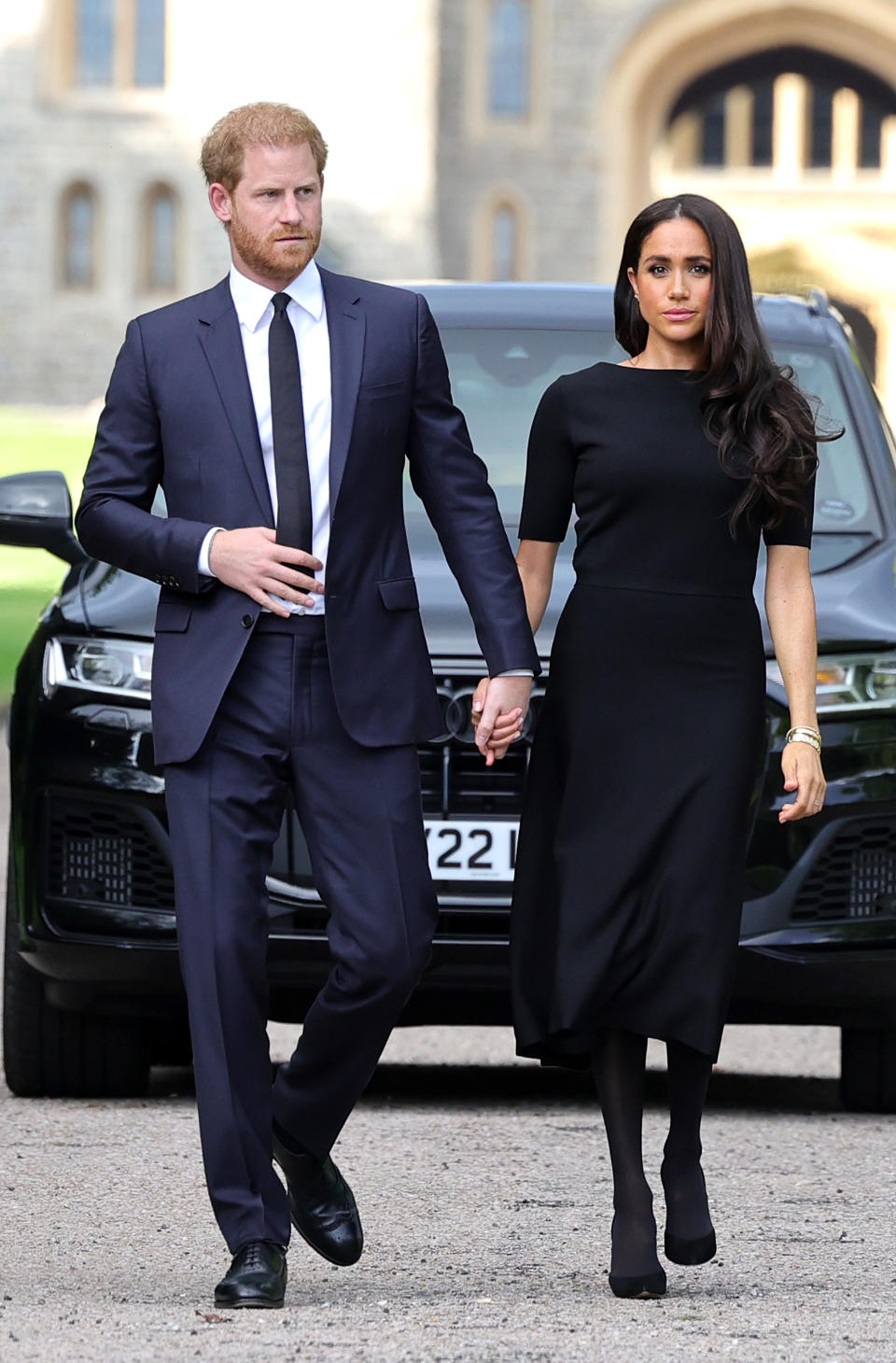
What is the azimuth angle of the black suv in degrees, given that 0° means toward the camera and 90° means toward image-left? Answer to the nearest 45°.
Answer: approximately 0°

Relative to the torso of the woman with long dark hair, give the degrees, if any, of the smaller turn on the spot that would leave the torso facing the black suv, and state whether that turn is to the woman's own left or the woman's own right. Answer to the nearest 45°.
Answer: approximately 180°

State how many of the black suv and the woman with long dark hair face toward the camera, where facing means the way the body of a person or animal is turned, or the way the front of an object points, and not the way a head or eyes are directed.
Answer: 2

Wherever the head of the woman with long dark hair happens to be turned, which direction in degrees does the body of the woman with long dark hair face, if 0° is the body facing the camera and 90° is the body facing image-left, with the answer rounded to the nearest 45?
approximately 0°

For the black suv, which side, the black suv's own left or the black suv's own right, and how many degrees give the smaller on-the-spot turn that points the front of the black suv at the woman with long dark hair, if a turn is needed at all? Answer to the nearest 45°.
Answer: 0° — it already faces them
